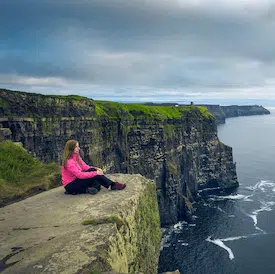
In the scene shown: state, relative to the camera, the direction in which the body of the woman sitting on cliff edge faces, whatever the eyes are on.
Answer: to the viewer's right

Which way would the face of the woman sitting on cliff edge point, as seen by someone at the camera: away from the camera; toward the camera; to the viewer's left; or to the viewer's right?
to the viewer's right
